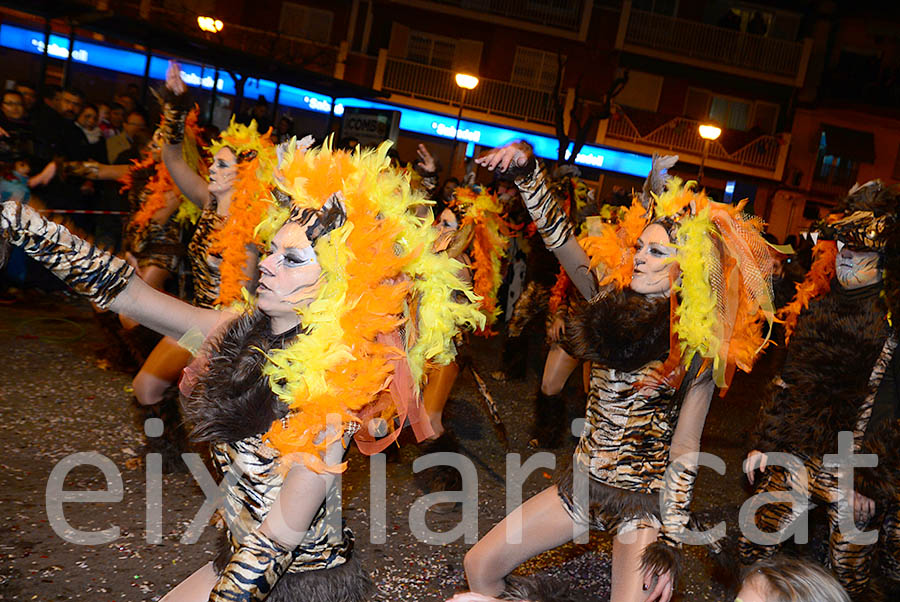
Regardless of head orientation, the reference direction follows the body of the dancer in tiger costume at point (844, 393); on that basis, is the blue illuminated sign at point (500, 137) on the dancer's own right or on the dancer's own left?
on the dancer's own right

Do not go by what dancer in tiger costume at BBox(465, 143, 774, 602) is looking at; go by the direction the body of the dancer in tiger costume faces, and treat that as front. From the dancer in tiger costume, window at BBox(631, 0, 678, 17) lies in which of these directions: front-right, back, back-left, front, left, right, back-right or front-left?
back-right

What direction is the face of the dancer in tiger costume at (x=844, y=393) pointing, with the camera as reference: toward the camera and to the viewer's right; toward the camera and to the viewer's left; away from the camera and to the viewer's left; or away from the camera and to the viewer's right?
toward the camera and to the viewer's left

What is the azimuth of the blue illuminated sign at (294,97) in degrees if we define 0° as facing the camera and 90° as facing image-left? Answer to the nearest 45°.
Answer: approximately 0°

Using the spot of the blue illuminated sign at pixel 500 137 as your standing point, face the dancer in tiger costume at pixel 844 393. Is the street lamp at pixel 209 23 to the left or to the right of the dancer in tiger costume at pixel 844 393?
right

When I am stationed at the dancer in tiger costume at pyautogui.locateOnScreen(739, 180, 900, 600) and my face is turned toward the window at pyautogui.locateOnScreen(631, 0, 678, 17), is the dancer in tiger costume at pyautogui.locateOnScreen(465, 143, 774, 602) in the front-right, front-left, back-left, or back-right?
back-left

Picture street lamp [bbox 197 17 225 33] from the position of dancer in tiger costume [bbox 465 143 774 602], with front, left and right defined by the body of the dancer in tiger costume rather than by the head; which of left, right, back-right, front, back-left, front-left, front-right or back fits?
right

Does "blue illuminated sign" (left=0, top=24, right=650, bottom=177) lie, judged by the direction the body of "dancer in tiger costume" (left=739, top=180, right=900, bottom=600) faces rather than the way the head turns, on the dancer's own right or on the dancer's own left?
on the dancer's own right

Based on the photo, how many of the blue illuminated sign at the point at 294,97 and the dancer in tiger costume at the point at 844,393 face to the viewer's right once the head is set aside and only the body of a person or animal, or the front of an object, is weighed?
0

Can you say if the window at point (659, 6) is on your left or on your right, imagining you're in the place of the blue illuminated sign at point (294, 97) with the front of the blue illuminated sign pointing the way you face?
on your left
